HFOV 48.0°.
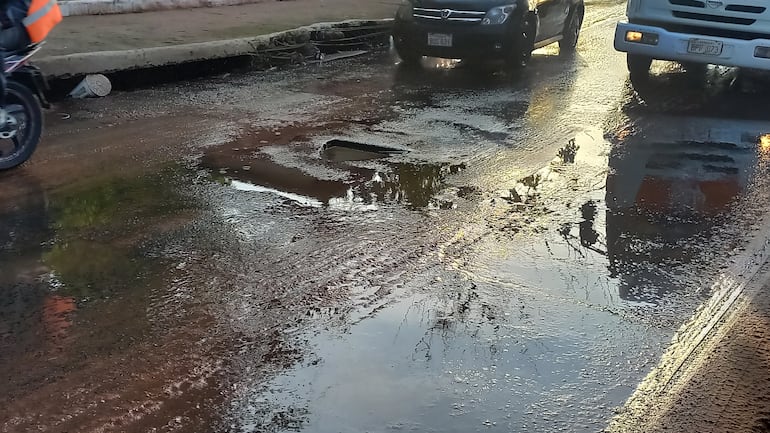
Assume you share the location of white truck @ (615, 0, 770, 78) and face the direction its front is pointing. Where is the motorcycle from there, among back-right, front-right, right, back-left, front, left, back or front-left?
front-right

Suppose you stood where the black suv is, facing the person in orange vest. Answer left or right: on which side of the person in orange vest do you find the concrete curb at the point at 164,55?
right

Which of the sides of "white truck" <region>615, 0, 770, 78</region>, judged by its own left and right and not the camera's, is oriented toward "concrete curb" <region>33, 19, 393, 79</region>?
right

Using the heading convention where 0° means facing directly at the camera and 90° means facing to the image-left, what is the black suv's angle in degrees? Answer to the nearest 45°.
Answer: approximately 45°

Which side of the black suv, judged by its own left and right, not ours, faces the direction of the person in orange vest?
front

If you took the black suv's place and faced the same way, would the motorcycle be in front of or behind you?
in front

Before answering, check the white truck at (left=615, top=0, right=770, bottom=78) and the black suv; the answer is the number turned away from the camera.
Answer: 0

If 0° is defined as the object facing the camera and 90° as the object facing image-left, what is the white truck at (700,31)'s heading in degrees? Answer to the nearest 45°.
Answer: approximately 0°

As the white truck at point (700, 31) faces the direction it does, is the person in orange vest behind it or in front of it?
in front

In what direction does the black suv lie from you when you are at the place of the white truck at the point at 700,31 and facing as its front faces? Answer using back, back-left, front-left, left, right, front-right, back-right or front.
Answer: right
